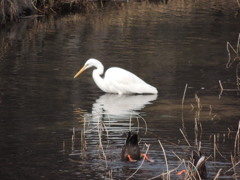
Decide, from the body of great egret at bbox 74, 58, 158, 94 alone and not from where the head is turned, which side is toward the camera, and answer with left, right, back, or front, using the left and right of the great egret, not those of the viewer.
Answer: left

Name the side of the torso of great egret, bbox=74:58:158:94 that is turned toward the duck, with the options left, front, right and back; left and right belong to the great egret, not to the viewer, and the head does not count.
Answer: left
